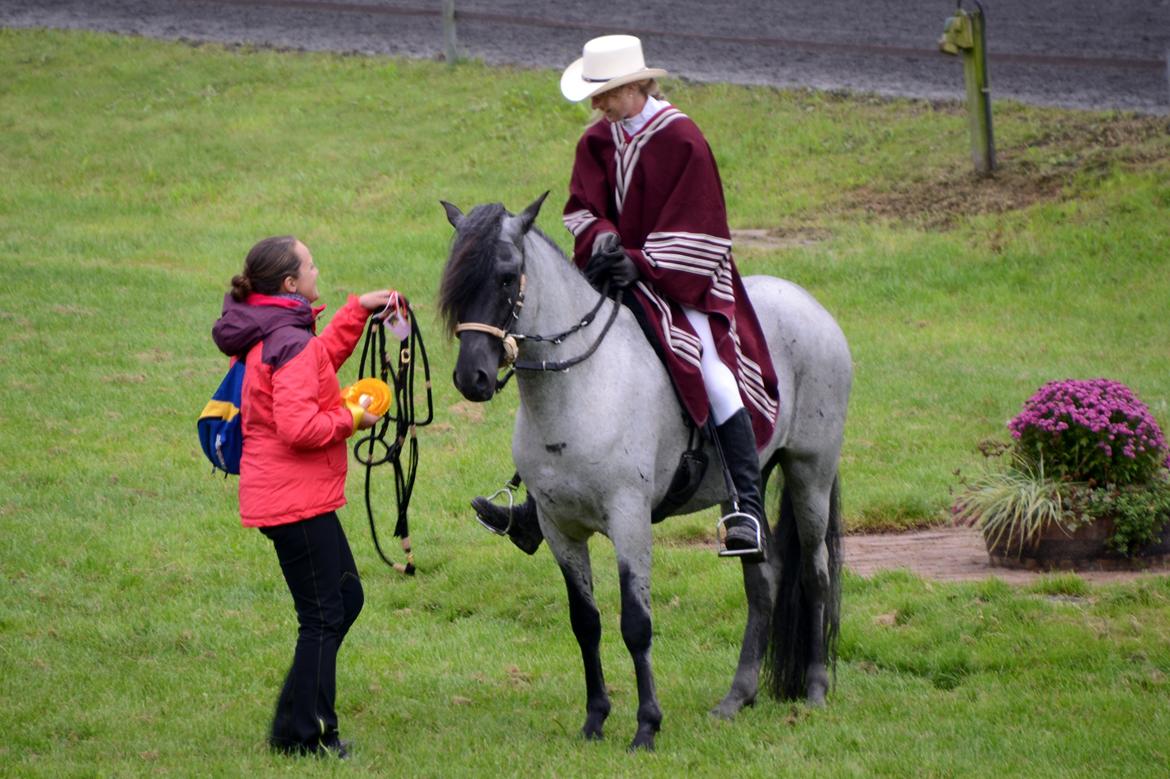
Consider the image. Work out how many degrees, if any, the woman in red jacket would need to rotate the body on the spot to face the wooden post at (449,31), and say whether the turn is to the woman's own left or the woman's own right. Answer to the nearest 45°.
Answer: approximately 90° to the woman's own left

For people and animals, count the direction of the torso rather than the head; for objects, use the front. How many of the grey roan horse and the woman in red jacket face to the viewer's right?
1

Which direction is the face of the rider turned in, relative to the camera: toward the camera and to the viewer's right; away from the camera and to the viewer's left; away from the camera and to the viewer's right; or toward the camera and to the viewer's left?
toward the camera and to the viewer's left

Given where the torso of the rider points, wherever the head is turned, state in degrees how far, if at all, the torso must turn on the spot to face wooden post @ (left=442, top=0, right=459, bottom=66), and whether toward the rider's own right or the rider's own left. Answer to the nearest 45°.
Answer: approximately 135° to the rider's own right

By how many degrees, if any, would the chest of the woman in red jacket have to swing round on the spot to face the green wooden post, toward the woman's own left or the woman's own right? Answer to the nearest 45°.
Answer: approximately 45° to the woman's own left

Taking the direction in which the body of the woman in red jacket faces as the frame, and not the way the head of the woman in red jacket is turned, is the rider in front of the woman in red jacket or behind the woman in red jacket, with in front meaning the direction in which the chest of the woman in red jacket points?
in front

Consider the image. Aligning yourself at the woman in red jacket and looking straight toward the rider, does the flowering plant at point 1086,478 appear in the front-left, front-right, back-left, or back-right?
front-left

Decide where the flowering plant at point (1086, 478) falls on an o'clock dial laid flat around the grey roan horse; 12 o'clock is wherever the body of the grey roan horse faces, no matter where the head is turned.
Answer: The flowering plant is roughly at 6 o'clock from the grey roan horse.

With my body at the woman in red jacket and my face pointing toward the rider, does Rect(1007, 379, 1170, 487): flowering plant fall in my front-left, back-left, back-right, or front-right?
front-left

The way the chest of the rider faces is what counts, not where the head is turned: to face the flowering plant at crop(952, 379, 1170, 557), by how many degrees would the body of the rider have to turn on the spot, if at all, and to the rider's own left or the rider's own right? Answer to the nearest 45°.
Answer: approximately 180°

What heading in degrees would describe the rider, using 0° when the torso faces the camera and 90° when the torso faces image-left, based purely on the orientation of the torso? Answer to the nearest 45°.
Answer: approximately 45°

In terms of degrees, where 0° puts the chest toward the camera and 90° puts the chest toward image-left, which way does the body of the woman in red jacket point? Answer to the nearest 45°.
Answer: approximately 270°

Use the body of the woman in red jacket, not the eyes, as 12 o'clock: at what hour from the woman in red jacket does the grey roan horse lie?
The grey roan horse is roughly at 12 o'clock from the woman in red jacket.
